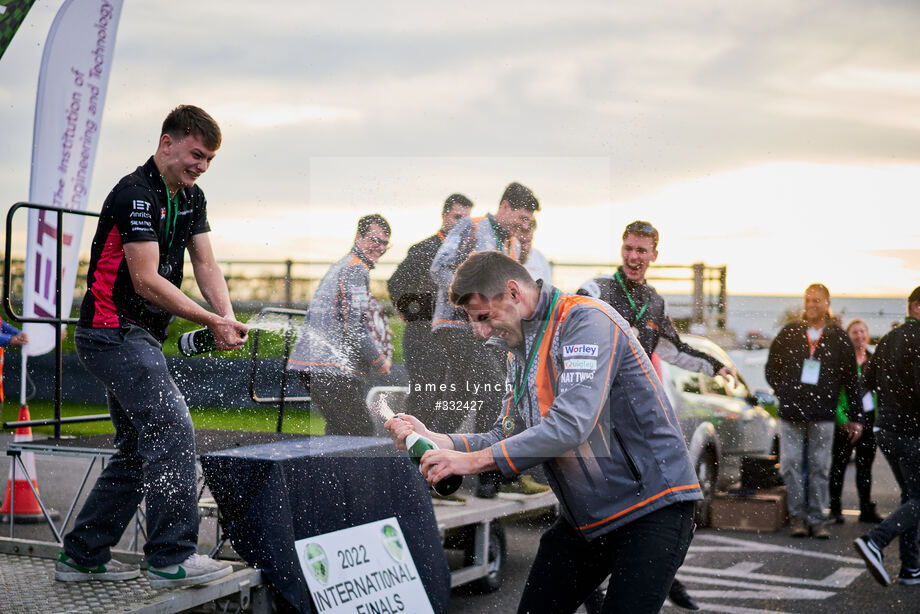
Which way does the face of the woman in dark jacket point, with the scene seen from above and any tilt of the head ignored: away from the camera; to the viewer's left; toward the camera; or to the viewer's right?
toward the camera

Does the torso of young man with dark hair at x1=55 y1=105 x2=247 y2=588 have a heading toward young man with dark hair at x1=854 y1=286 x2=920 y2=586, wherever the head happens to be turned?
no

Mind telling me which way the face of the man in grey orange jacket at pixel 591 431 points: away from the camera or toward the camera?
toward the camera

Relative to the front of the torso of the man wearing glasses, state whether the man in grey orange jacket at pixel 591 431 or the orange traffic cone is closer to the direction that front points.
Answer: the man in grey orange jacket

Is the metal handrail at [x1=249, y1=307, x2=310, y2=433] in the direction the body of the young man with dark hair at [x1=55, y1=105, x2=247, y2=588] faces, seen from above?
no

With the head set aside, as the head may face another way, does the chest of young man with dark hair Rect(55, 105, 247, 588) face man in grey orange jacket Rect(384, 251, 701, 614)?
yes

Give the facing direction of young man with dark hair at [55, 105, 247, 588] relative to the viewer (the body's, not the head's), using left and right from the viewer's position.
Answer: facing the viewer and to the right of the viewer

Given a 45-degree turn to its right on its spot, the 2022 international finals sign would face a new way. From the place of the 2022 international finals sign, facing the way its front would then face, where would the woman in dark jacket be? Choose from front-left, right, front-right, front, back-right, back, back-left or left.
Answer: back

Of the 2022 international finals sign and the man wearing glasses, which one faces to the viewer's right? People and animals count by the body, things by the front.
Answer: the man wearing glasses

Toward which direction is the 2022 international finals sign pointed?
toward the camera

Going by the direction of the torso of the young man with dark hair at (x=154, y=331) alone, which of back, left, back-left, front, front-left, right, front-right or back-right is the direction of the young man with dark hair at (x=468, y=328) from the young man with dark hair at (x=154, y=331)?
front-left

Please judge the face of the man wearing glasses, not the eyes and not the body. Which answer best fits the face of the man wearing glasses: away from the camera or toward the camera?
toward the camera

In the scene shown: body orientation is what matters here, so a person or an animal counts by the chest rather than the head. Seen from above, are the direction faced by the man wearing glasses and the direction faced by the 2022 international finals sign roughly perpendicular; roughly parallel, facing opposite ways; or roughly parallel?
roughly perpendicular

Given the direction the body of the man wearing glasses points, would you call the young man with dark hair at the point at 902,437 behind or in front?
in front
